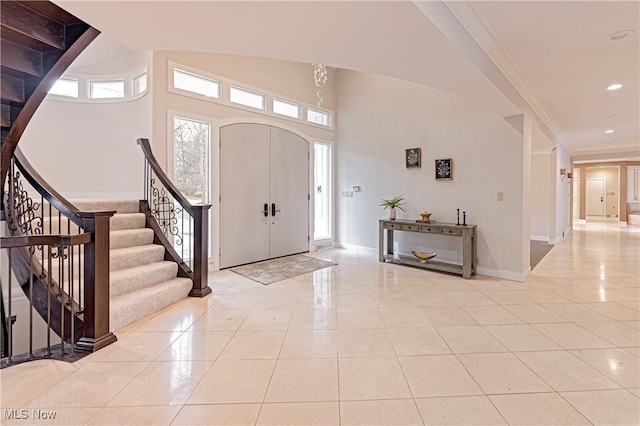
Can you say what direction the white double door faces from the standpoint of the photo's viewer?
facing the viewer and to the right of the viewer

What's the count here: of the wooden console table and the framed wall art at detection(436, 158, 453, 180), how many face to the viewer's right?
0

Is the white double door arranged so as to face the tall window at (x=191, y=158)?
no

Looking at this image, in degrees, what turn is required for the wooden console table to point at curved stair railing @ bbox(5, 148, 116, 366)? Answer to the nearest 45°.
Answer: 0° — it already faces it

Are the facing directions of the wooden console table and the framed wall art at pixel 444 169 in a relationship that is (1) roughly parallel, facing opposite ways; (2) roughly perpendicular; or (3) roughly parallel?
roughly parallel

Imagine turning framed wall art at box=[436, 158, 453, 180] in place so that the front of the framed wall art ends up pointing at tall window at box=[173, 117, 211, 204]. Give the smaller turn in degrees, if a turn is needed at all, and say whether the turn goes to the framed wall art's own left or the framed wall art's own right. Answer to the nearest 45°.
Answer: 0° — it already faces it

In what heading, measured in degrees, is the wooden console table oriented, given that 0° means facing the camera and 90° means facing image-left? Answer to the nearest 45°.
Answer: approximately 45°

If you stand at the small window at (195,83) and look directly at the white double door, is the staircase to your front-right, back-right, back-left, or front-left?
back-right

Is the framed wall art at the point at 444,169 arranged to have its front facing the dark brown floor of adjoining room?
no

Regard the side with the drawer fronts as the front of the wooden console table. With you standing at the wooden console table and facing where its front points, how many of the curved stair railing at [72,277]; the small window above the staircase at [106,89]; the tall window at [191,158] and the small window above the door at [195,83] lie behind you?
0

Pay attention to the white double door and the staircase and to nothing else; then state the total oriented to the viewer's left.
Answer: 0

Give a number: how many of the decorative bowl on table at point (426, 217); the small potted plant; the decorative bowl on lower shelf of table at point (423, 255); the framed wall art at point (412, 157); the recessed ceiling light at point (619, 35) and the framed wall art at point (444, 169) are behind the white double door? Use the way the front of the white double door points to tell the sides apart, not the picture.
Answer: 0

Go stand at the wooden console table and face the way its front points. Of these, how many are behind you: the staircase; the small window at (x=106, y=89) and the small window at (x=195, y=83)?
0
